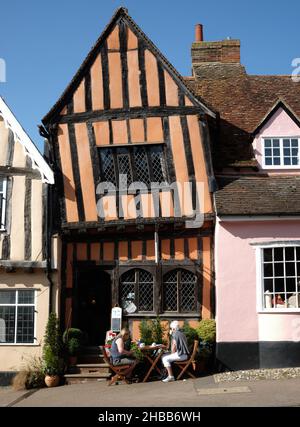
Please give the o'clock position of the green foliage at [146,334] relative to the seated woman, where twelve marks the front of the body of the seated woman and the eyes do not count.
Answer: The green foliage is roughly at 10 o'clock from the seated woman.

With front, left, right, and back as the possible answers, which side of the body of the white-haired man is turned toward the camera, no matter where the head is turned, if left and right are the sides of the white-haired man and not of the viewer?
left

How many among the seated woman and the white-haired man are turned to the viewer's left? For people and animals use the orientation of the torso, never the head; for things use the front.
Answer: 1

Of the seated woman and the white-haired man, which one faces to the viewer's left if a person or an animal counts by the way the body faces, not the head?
the white-haired man

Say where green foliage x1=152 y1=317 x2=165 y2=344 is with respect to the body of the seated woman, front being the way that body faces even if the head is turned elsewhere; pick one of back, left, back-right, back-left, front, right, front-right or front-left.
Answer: front-left

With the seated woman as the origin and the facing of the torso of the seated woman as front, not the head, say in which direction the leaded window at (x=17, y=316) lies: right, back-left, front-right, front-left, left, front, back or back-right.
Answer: back-left

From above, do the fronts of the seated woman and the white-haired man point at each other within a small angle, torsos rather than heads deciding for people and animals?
yes

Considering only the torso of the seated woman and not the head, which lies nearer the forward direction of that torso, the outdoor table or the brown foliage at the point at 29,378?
the outdoor table

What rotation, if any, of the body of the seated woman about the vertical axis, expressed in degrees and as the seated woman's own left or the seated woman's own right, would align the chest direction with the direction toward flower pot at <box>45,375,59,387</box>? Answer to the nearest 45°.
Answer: approximately 135° to the seated woman's own left

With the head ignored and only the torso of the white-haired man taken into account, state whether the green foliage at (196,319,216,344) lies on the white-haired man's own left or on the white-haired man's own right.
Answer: on the white-haired man's own right

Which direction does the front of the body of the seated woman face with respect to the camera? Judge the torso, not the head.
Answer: to the viewer's right

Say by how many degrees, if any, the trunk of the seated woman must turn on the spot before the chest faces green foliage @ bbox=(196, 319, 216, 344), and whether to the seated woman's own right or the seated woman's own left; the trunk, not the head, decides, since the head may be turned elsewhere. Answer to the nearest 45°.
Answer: approximately 45° to the seated woman's own left

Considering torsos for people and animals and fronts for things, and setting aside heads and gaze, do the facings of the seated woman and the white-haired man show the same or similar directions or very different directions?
very different directions

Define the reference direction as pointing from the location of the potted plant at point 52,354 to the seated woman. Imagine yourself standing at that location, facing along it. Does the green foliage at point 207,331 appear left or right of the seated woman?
left
